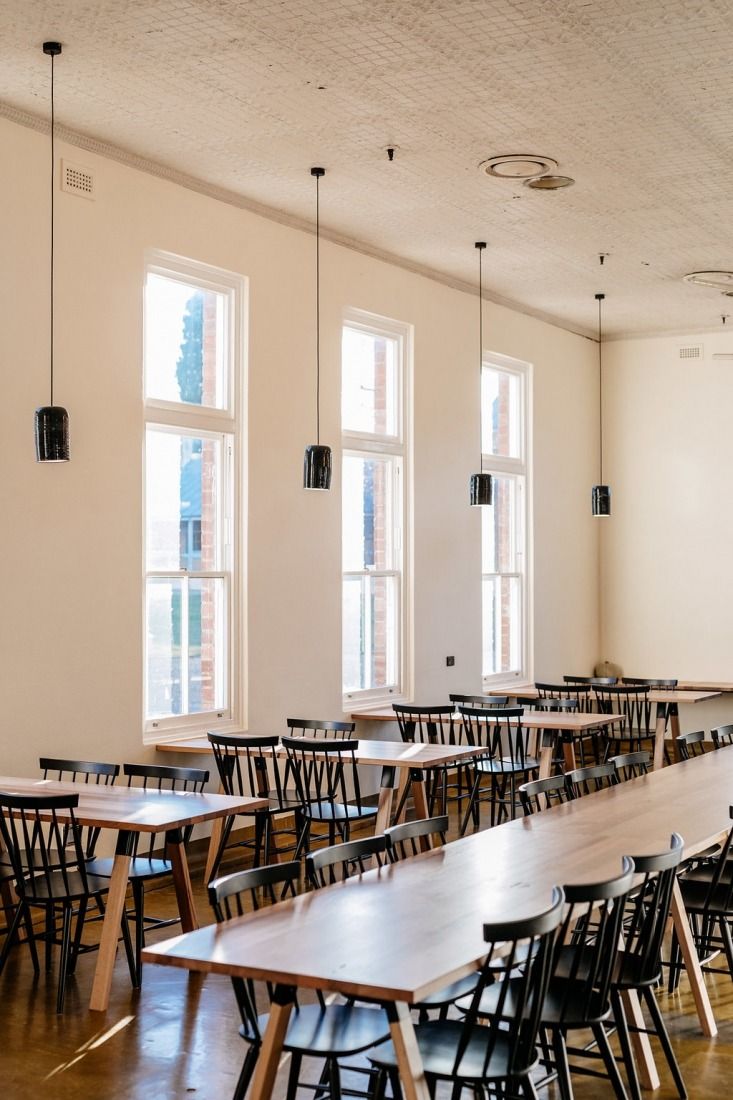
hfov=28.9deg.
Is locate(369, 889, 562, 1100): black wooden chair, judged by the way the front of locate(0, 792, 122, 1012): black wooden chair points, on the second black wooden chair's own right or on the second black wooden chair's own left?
on the second black wooden chair's own right

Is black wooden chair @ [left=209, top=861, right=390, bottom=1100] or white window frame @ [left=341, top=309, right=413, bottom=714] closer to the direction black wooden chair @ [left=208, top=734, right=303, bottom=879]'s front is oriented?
the white window frame

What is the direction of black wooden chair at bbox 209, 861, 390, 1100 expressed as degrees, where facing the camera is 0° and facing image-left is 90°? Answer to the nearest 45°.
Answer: approximately 315°

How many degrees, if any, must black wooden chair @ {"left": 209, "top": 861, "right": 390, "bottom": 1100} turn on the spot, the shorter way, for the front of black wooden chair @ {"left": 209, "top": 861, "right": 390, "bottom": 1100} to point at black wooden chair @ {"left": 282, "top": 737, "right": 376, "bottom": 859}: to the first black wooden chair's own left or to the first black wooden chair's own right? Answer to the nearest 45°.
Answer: approximately 135° to the first black wooden chair's own left

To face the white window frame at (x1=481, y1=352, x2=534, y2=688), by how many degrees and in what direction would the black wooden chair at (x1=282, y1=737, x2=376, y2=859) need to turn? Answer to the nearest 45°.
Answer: approximately 45° to its left

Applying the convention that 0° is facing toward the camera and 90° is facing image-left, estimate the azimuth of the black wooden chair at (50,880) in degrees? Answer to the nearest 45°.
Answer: approximately 225°

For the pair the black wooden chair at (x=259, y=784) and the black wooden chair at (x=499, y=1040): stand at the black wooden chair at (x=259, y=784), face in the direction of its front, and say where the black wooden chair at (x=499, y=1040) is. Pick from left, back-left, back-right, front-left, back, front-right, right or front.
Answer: back-right
